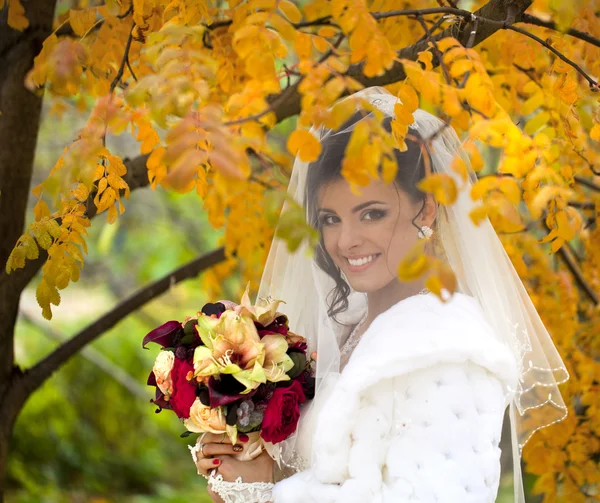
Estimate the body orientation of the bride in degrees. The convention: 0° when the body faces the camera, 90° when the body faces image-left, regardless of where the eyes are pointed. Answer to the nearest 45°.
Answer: approximately 90°
